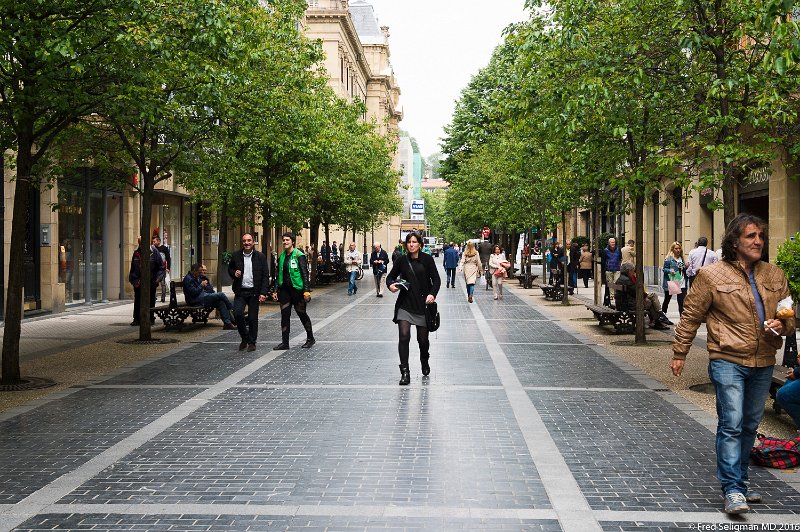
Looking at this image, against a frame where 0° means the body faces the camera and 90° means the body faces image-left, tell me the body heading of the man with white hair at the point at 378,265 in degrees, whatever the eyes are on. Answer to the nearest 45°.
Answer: approximately 0°

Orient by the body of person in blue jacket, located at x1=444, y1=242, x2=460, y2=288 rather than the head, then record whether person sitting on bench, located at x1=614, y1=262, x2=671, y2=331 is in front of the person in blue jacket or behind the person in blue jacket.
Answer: behind

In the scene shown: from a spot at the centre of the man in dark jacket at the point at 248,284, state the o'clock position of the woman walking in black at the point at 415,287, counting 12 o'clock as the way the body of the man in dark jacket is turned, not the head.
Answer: The woman walking in black is roughly at 11 o'clock from the man in dark jacket.

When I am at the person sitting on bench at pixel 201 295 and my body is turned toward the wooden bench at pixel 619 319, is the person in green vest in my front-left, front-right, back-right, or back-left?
front-right

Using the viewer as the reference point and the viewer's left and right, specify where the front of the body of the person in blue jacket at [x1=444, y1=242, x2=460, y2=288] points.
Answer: facing away from the viewer

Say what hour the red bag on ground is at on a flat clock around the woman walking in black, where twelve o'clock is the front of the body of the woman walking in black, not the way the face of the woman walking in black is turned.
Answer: The red bag on ground is roughly at 11 o'clock from the woman walking in black.

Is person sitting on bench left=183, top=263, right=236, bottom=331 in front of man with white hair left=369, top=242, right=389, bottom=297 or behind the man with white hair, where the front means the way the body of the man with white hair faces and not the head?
in front

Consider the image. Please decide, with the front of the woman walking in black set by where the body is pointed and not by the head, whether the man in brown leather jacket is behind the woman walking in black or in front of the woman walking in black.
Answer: in front

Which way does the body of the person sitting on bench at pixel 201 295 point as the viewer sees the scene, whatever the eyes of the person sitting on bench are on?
to the viewer's right

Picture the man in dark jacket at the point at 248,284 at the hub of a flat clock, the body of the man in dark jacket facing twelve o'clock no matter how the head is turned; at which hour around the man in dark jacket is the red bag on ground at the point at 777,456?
The red bag on ground is roughly at 11 o'clock from the man in dark jacket.

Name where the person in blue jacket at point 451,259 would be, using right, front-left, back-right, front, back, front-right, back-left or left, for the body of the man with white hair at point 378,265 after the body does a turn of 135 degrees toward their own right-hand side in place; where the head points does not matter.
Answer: right

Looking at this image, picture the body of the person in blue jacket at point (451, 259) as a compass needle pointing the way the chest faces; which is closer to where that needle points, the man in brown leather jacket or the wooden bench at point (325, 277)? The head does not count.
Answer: the wooden bench

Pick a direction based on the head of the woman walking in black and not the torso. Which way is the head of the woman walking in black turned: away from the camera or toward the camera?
toward the camera

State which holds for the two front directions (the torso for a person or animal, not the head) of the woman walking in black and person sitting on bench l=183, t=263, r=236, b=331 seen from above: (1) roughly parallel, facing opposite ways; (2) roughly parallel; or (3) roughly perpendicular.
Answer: roughly perpendicular

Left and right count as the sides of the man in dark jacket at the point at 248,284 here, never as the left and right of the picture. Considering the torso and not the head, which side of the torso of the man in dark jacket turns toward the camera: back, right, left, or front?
front

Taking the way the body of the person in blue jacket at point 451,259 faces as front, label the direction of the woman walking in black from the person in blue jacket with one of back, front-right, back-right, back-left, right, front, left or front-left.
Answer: back
